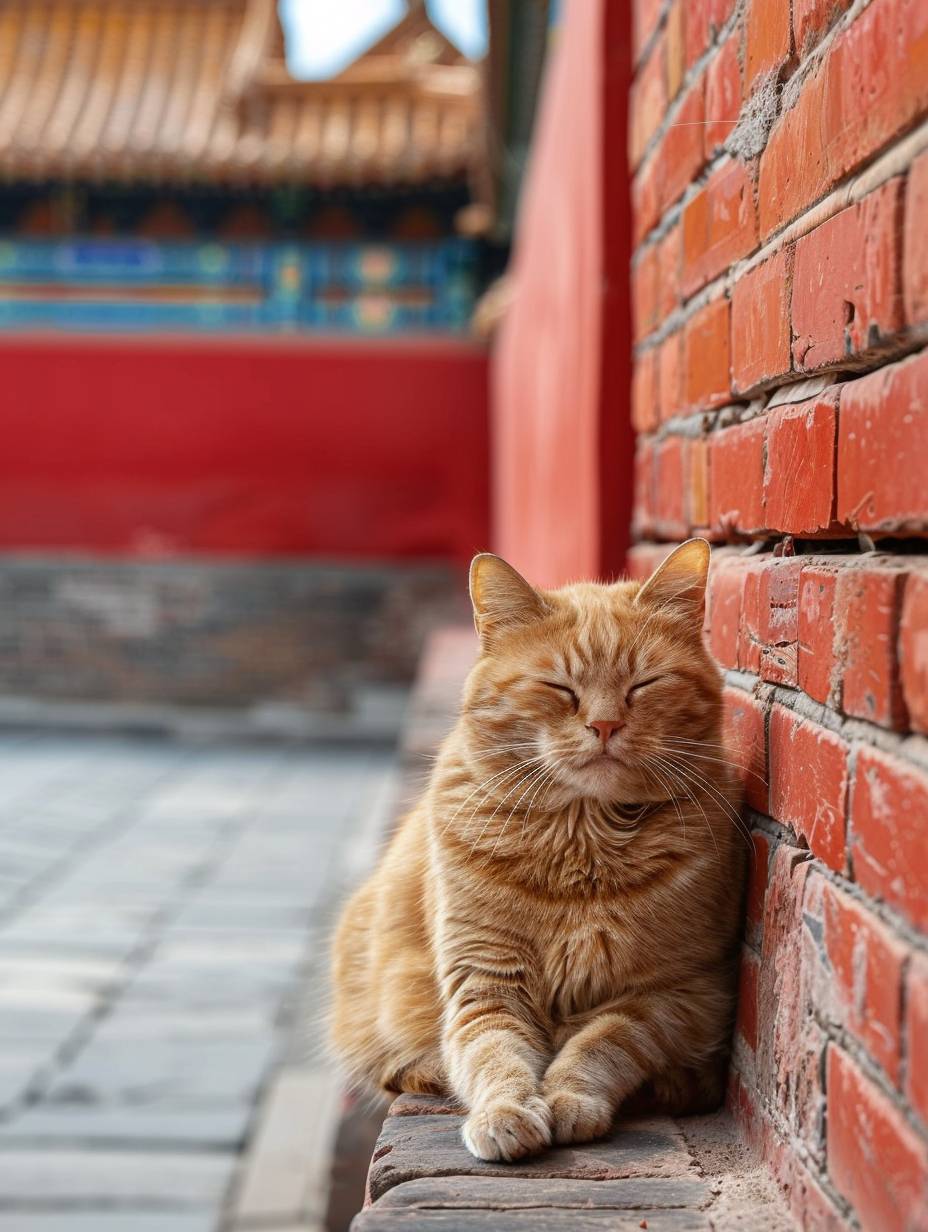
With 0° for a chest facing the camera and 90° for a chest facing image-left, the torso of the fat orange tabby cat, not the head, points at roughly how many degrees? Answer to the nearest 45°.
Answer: approximately 0°

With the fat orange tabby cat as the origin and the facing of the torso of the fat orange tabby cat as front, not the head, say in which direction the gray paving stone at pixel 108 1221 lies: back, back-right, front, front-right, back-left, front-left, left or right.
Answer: back-right

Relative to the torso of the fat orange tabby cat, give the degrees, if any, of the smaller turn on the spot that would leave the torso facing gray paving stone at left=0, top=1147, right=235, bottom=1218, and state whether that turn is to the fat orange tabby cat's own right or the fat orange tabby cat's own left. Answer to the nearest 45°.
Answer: approximately 135° to the fat orange tabby cat's own right
